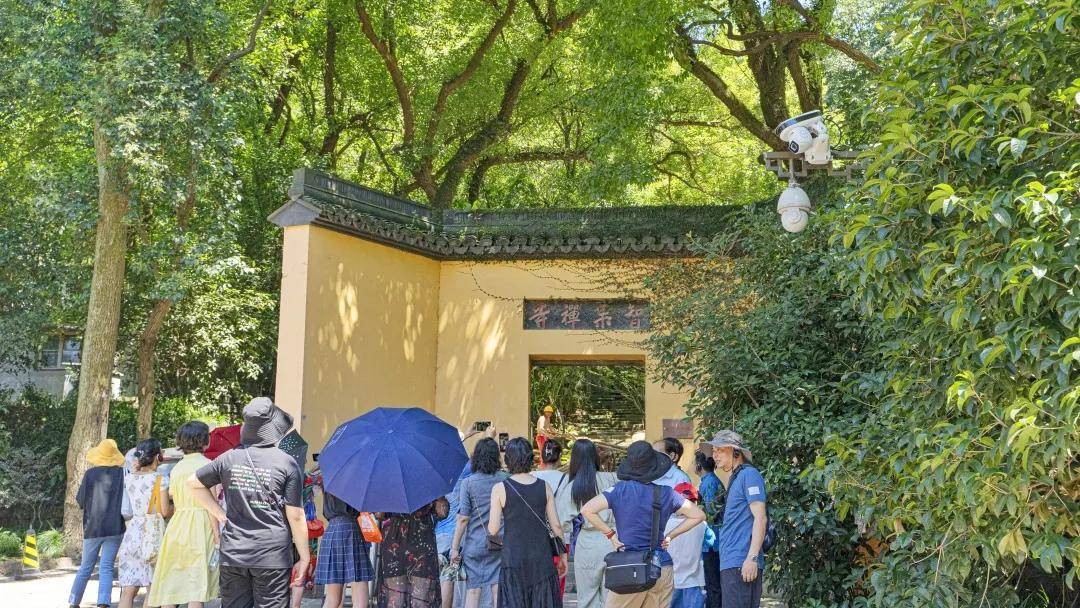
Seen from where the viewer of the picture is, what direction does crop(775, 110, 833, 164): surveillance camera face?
facing the viewer and to the left of the viewer

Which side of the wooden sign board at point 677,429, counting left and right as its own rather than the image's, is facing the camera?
front

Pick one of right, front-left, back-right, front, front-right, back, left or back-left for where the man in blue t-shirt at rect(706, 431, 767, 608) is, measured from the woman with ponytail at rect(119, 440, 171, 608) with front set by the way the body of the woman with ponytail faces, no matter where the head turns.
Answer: right

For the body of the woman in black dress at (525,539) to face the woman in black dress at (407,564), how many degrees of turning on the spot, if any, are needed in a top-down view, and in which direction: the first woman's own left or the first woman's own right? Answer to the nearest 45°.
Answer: approximately 90° to the first woman's own left

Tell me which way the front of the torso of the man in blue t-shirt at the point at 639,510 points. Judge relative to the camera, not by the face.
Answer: away from the camera

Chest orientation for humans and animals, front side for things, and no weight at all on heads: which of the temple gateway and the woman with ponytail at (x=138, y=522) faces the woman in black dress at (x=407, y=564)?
the temple gateway

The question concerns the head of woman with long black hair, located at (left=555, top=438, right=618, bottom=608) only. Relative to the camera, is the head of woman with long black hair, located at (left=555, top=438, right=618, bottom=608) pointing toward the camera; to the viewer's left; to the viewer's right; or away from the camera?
away from the camera

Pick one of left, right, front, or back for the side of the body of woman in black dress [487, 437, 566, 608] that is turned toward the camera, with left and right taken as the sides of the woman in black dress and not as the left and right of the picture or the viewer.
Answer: back

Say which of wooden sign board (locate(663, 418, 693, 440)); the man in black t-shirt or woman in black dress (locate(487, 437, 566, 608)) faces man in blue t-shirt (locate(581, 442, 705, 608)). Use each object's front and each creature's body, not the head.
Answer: the wooden sign board

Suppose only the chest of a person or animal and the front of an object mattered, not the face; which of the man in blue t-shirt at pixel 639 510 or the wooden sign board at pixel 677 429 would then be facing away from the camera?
the man in blue t-shirt
